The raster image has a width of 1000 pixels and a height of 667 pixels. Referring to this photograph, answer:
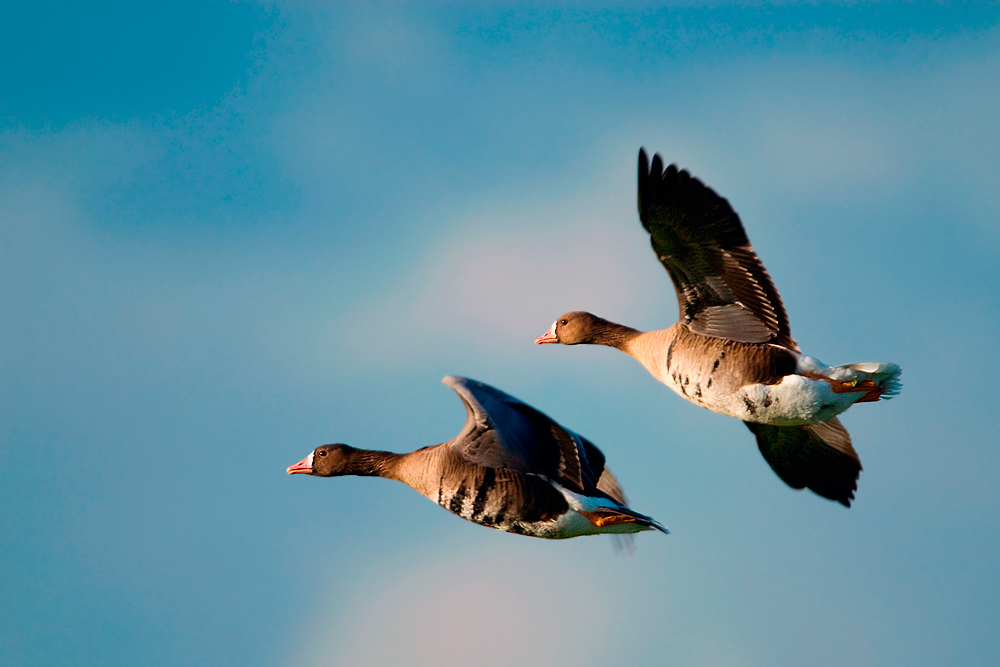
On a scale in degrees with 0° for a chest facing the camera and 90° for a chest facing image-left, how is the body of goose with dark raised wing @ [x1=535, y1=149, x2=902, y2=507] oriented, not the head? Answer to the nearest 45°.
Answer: approximately 90°

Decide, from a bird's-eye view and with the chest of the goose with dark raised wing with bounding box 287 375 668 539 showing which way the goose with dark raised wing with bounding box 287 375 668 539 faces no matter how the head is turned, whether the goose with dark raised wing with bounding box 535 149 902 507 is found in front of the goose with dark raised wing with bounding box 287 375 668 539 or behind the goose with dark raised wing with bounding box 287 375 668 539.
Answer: behind

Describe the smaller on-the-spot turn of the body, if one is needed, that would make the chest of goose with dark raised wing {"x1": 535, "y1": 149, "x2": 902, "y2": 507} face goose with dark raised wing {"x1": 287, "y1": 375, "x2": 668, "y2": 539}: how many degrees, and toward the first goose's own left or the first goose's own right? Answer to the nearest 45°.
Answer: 0° — it already faces it

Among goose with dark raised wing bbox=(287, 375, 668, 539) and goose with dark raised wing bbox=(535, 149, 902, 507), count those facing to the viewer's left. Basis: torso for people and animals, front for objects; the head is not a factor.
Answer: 2

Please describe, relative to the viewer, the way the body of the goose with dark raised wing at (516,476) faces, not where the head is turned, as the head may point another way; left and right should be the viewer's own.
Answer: facing to the left of the viewer
